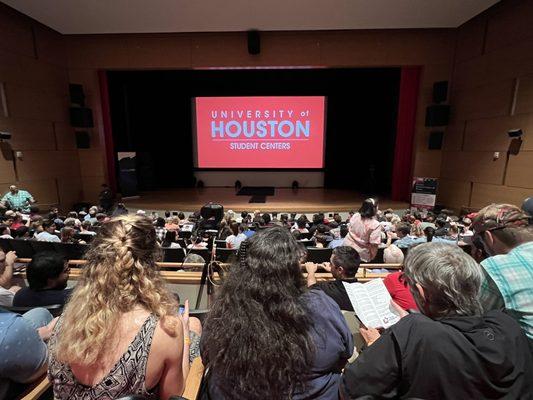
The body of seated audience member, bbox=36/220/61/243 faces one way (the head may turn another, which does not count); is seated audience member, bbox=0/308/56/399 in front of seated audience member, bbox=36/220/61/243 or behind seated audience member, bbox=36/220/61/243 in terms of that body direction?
behind

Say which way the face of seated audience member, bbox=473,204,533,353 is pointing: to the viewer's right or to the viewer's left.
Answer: to the viewer's left

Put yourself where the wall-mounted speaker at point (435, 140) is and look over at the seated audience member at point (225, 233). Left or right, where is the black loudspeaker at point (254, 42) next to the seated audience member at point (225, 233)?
right

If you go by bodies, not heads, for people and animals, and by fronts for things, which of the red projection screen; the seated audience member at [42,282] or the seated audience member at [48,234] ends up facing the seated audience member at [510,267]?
the red projection screen

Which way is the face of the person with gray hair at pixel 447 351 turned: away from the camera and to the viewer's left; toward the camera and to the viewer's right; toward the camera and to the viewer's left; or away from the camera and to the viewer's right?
away from the camera and to the viewer's left

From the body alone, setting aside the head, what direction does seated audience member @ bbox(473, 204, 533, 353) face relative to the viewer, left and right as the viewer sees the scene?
facing away from the viewer and to the left of the viewer

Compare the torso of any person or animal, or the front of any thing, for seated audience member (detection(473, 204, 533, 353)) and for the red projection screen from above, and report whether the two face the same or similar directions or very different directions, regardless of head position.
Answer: very different directions

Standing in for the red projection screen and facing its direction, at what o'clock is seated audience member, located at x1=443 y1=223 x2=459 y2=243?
The seated audience member is roughly at 11 o'clock from the red projection screen.

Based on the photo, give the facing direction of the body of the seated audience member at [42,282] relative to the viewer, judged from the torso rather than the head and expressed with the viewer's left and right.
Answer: facing away from the viewer and to the right of the viewer

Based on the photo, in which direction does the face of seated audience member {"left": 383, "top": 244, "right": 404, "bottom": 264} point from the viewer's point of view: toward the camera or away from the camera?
away from the camera

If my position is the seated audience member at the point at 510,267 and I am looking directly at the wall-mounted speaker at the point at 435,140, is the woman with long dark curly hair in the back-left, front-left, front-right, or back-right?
back-left

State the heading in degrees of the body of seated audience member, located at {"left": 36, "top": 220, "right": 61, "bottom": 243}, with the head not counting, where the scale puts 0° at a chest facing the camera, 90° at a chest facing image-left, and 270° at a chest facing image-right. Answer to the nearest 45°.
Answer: approximately 225°

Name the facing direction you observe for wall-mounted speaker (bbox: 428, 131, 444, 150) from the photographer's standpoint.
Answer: facing the viewer and to the left of the viewer

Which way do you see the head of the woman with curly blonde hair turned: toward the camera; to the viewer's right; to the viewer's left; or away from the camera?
away from the camera
